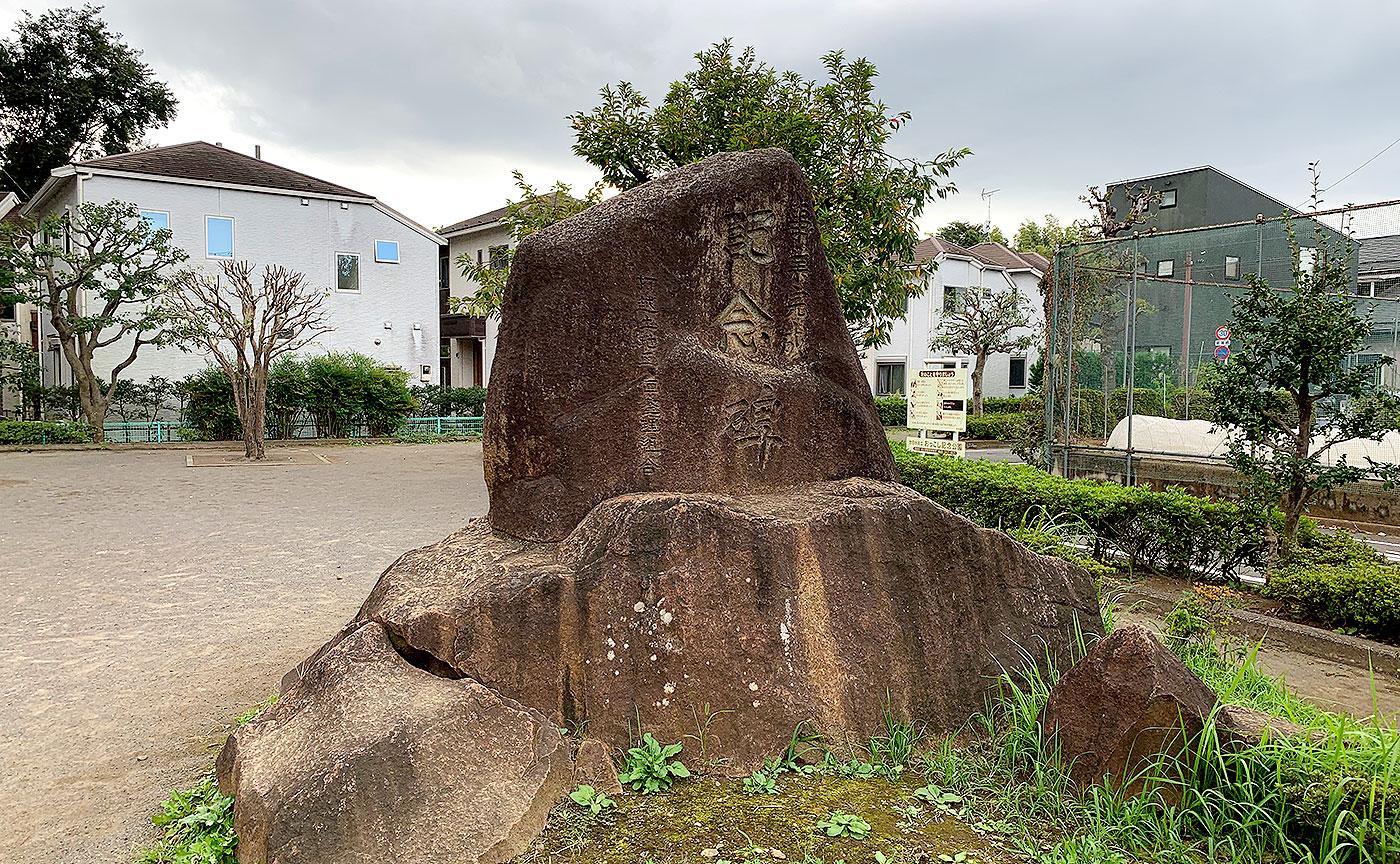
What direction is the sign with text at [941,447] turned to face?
toward the camera

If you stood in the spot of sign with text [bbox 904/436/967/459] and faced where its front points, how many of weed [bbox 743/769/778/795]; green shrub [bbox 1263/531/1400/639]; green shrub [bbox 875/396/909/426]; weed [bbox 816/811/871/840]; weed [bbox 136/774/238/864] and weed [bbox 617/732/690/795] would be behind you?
1

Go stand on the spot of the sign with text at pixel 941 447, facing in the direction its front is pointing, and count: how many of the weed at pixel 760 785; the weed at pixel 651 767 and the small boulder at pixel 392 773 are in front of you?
3

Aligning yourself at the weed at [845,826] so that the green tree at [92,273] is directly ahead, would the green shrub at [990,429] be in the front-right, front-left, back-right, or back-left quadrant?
front-right

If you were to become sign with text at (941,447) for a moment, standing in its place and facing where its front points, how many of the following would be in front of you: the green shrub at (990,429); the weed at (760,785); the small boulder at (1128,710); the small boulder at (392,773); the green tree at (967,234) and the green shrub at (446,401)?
3

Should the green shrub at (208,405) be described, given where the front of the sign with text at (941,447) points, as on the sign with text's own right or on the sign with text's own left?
on the sign with text's own right

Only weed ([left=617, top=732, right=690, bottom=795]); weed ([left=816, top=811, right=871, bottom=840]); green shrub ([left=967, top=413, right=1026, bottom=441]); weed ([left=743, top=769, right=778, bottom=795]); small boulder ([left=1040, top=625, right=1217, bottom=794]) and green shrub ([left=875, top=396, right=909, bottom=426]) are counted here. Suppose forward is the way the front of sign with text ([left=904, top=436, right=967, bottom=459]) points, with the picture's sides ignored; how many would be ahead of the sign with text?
4

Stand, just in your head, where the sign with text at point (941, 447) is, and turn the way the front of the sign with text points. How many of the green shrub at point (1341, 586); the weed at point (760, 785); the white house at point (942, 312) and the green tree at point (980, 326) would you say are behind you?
2

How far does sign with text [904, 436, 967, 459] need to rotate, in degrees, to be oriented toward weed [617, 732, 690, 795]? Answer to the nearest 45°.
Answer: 0° — it already faces it

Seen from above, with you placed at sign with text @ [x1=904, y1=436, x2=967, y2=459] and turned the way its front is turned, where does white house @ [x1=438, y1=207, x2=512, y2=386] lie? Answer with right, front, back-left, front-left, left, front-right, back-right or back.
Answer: back-right

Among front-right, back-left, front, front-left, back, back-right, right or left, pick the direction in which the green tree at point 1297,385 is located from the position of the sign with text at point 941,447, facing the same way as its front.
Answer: front-left

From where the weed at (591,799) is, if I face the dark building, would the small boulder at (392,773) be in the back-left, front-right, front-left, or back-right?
back-left

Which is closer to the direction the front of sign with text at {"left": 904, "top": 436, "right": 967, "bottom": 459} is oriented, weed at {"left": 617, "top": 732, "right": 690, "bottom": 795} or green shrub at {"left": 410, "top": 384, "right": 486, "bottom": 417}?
the weed

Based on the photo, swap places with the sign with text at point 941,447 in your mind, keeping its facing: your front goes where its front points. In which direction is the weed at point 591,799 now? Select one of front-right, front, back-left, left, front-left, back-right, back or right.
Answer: front

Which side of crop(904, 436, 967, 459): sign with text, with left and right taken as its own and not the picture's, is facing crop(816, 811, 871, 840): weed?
front

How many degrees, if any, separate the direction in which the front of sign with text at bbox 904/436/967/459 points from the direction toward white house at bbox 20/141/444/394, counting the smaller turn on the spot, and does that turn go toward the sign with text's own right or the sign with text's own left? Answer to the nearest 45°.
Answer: approximately 135° to the sign with text's own right

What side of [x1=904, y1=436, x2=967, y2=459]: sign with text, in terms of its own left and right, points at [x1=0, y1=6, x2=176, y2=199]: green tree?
right

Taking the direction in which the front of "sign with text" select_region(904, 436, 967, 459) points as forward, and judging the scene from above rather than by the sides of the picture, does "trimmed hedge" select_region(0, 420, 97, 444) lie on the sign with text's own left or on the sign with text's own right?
on the sign with text's own right
